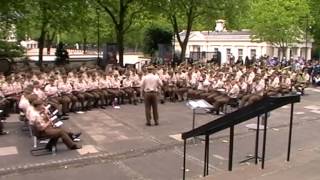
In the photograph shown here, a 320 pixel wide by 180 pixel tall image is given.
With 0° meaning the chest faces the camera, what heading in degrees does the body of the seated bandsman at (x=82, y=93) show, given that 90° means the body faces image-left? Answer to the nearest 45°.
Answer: approximately 315°

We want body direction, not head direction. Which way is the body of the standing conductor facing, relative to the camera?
away from the camera

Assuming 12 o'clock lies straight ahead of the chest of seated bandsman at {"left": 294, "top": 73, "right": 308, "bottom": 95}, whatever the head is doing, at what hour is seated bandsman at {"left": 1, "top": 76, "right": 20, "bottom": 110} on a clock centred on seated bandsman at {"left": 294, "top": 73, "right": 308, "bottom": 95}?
seated bandsman at {"left": 1, "top": 76, "right": 20, "bottom": 110} is roughly at 12 o'clock from seated bandsman at {"left": 294, "top": 73, "right": 308, "bottom": 95}.

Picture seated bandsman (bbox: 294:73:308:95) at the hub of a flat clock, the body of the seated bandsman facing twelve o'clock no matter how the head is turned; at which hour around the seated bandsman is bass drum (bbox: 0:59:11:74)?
The bass drum is roughly at 1 o'clock from the seated bandsman.

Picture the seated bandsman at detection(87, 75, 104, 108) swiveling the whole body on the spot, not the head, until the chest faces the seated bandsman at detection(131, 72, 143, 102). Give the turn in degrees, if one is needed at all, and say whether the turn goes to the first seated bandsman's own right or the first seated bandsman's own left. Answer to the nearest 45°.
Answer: approximately 90° to the first seated bandsman's own left

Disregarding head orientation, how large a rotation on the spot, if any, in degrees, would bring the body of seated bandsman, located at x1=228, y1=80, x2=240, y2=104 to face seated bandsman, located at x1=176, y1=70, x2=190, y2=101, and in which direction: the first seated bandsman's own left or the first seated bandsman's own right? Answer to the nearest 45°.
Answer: approximately 45° to the first seated bandsman's own right

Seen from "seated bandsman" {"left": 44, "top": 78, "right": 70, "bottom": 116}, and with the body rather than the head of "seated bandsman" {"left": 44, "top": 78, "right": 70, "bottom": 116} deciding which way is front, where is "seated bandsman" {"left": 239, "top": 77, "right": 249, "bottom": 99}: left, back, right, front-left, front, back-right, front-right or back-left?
front-left

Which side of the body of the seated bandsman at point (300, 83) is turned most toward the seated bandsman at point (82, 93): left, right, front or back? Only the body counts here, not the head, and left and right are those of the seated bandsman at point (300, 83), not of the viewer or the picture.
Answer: front

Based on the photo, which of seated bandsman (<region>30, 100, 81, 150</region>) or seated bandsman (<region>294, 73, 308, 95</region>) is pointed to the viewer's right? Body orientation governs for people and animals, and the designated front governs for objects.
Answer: seated bandsman (<region>30, 100, 81, 150</region>)

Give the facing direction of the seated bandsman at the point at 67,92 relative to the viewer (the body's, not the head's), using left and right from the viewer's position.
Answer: facing the viewer and to the right of the viewer

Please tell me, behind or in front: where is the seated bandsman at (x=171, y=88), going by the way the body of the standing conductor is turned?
in front

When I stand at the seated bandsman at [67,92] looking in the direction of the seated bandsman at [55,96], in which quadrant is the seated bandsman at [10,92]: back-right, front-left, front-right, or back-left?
front-right

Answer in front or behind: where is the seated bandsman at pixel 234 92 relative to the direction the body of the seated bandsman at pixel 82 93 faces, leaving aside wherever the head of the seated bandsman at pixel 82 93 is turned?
in front
